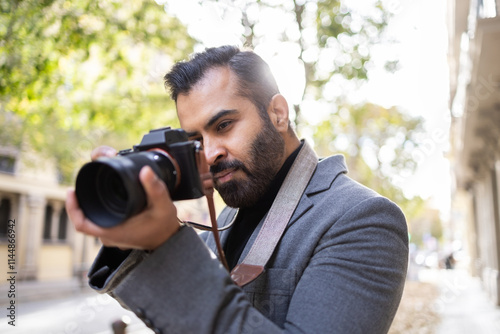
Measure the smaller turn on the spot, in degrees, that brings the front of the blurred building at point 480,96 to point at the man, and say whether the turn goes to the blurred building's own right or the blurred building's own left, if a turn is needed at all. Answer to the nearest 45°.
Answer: approximately 90° to the blurred building's own left

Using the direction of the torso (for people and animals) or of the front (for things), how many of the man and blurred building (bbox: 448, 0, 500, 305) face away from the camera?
0

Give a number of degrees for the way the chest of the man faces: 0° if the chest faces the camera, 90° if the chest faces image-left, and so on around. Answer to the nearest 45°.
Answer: approximately 45°

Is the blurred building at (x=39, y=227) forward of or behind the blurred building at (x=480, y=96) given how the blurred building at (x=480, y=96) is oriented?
forward

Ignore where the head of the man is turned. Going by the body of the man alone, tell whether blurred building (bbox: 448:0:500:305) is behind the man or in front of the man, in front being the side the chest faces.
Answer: behind

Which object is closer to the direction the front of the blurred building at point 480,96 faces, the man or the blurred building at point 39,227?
the blurred building

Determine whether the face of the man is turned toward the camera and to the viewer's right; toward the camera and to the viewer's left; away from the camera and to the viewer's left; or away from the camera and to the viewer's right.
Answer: toward the camera and to the viewer's left

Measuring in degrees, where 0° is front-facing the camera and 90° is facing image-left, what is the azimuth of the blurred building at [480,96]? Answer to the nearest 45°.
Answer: approximately 90°

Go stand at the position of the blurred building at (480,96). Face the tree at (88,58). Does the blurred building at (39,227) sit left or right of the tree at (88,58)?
right

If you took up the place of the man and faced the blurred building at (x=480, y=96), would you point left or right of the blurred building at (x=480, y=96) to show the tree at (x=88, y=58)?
left

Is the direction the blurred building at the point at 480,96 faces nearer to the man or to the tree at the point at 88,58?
the tree

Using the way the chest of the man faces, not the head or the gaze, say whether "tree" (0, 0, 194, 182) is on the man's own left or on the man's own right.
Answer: on the man's own right
